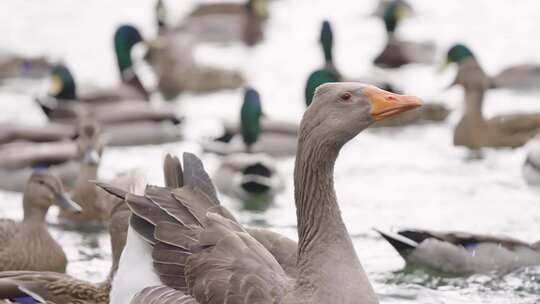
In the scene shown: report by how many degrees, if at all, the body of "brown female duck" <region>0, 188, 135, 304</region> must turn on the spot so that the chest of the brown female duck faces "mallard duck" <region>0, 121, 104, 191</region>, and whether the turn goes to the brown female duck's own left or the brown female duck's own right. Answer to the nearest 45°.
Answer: approximately 90° to the brown female duck's own left

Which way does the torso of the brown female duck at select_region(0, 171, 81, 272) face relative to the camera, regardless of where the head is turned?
to the viewer's right

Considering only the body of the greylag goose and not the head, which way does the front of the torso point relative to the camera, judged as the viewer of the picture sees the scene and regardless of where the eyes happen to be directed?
to the viewer's right

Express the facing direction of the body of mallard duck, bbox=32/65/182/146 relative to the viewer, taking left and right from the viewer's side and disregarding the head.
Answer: facing to the left of the viewer

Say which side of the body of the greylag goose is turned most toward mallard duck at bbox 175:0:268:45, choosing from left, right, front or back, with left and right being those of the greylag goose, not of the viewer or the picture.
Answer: left

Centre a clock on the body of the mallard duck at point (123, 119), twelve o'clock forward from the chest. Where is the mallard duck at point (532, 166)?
the mallard duck at point (532, 166) is roughly at 7 o'clock from the mallard duck at point (123, 119).

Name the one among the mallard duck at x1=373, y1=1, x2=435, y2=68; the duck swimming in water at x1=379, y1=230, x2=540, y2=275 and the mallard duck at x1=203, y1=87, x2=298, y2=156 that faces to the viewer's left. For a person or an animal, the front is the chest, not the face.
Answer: the mallard duck at x1=373, y1=1, x2=435, y2=68

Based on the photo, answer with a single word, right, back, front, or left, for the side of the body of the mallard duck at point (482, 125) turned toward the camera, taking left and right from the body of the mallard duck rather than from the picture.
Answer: left

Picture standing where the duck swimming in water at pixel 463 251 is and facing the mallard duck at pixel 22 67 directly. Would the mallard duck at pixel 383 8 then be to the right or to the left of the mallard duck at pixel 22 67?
right
